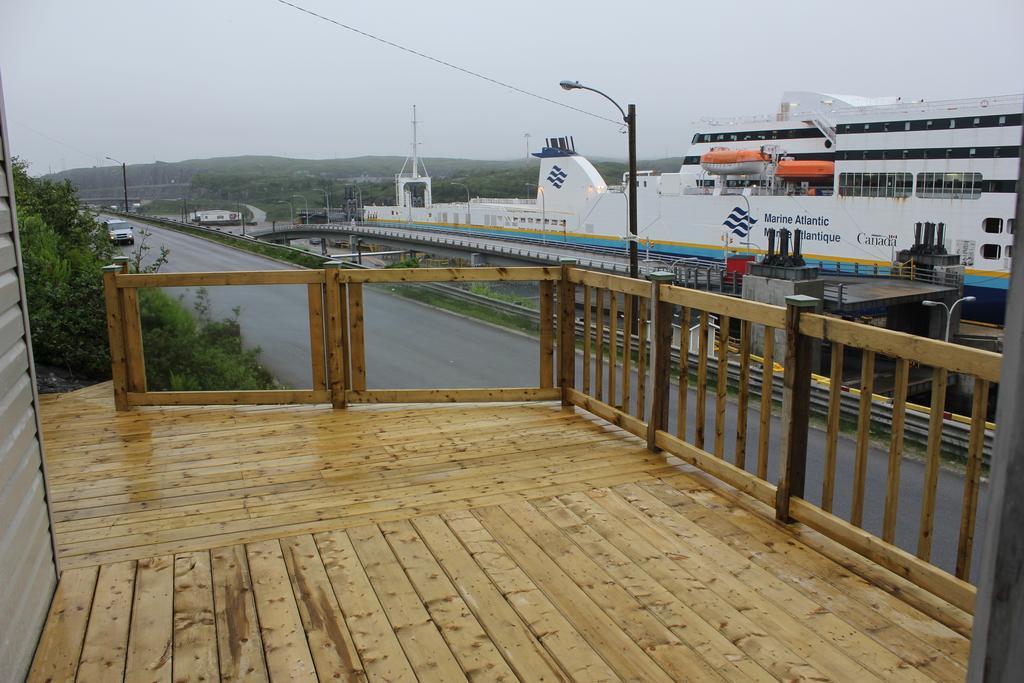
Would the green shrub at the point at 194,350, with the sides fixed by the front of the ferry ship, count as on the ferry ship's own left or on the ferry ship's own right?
on the ferry ship's own right

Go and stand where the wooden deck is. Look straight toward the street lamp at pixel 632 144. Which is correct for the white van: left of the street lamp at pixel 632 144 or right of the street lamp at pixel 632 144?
left

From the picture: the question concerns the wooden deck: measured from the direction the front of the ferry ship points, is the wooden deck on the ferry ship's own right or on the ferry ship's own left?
on the ferry ship's own right

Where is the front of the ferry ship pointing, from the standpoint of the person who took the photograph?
facing the viewer and to the right of the viewer

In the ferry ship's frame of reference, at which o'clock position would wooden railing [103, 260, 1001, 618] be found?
The wooden railing is roughly at 2 o'clock from the ferry ship.

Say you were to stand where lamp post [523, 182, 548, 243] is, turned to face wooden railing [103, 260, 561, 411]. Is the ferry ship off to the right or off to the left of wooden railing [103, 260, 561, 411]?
left

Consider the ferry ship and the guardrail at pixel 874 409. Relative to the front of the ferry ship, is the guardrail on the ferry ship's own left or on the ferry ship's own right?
on the ferry ship's own right

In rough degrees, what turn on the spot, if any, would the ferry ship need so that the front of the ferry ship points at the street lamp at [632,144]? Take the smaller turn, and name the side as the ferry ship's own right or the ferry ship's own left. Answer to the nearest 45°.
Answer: approximately 45° to the ferry ship's own right
